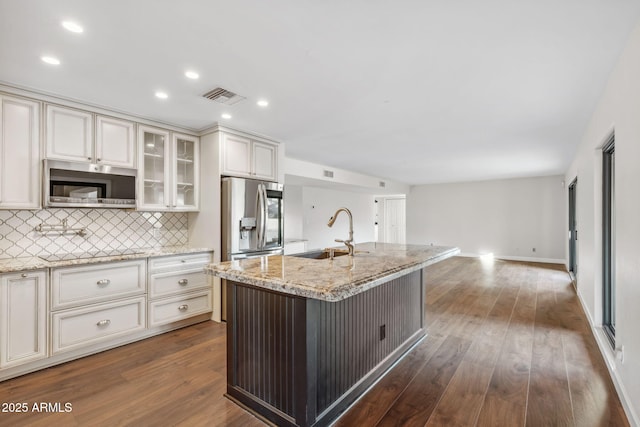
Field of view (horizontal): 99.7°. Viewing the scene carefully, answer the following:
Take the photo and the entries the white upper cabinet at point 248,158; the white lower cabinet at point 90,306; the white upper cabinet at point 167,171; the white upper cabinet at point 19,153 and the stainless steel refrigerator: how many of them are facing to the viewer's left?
0

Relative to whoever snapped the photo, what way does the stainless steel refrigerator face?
facing the viewer and to the right of the viewer

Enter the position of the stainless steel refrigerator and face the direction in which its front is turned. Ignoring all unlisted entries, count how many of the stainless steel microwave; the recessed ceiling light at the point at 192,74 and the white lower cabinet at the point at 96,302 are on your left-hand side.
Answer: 0

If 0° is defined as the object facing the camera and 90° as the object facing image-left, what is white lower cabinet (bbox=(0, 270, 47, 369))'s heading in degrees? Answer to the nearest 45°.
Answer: approximately 315°

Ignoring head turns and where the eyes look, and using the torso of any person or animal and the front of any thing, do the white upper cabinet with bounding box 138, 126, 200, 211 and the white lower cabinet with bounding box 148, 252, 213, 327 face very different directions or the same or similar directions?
same or similar directions

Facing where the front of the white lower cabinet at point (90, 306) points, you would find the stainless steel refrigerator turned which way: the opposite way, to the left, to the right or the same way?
the same way

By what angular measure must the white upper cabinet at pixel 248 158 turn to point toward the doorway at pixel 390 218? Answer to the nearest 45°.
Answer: approximately 90° to its left

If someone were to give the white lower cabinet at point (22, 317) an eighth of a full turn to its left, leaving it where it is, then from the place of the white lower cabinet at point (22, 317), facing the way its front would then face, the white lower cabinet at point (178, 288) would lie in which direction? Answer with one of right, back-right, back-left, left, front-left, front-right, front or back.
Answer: front

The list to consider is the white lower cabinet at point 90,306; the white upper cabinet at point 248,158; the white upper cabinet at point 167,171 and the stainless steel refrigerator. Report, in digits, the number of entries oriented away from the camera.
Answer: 0

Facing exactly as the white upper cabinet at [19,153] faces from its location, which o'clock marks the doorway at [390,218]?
The doorway is roughly at 10 o'clock from the white upper cabinet.

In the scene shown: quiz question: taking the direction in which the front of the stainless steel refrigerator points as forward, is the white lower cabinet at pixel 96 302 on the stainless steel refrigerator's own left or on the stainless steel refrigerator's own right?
on the stainless steel refrigerator's own right

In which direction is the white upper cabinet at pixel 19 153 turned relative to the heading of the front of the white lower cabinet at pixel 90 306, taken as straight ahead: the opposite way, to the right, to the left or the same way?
the same way

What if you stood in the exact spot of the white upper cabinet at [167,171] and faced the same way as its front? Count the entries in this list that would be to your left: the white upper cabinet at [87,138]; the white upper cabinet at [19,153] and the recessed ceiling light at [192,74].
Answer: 0
